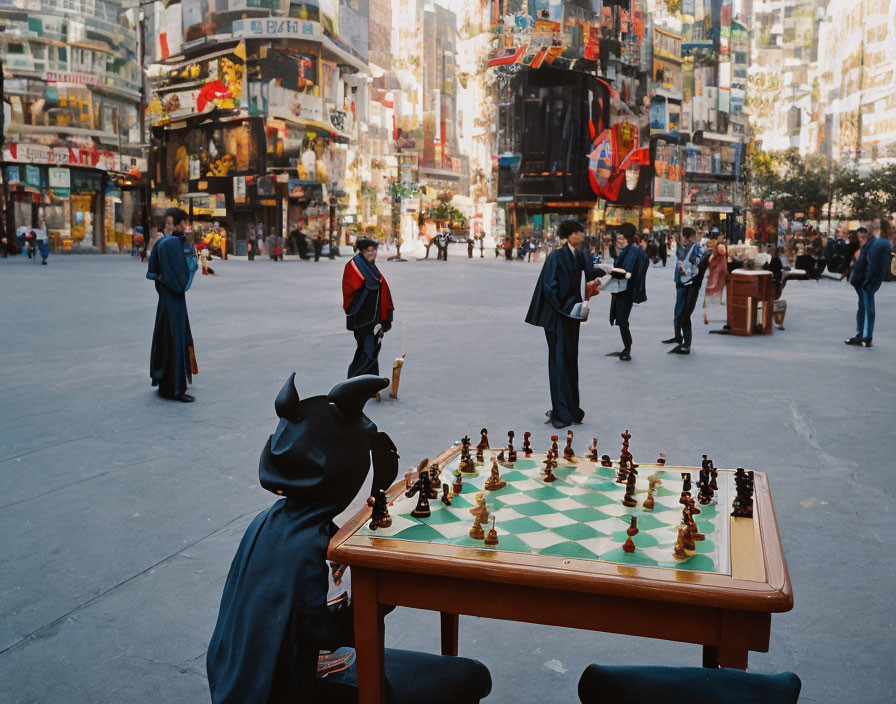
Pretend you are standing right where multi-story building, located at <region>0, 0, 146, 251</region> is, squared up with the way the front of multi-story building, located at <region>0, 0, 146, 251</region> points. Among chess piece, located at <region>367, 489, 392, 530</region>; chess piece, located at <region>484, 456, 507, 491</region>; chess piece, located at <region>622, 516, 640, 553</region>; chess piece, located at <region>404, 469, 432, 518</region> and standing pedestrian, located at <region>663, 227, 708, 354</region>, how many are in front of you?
5

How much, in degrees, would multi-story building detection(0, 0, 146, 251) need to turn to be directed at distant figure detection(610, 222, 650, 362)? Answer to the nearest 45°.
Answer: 0° — it already faces them

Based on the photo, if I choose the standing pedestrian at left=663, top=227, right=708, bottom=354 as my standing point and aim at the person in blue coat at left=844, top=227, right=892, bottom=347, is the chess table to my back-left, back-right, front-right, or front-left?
back-right

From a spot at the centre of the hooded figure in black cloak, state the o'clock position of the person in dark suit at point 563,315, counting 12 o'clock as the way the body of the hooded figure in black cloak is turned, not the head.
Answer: The person in dark suit is roughly at 11 o'clock from the hooded figure in black cloak.

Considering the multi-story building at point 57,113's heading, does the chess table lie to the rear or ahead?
ahead

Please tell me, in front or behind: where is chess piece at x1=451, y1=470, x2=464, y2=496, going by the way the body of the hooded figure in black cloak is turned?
in front
